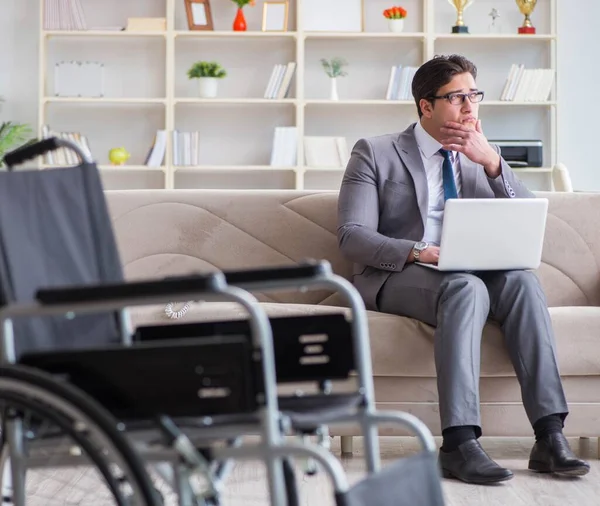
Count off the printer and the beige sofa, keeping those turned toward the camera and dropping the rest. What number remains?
2

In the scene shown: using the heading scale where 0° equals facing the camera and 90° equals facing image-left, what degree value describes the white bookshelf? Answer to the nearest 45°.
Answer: approximately 0°

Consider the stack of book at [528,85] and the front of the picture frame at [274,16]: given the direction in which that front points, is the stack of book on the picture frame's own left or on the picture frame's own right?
on the picture frame's own left

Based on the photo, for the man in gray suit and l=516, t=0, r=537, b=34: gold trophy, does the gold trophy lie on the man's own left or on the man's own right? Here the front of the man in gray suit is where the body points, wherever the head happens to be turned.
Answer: on the man's own left

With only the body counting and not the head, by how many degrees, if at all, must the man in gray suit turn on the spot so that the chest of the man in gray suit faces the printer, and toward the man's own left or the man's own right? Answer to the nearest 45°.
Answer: approximately 135° to the man's own left

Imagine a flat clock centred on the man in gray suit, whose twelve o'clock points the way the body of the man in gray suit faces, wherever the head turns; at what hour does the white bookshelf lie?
The white bookshelf is roughly at 7 o'clock from the man in gray suit.
